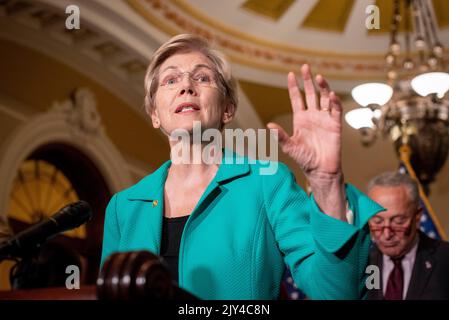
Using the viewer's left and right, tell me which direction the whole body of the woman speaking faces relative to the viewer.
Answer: facing the viewer and to the left of the viewer

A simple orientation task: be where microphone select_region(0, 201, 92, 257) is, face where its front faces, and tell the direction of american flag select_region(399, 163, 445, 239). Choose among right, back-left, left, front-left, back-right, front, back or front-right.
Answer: front-left

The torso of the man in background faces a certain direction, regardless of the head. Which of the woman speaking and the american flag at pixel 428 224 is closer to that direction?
the woman speaking

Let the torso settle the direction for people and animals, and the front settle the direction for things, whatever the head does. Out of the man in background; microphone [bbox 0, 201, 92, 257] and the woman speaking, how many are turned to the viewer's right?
1

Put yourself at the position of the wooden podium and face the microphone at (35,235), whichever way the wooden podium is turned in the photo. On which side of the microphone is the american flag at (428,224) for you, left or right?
right

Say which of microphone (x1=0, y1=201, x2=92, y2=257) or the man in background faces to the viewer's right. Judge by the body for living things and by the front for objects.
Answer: the microphone

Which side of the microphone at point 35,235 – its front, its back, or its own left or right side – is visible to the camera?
right

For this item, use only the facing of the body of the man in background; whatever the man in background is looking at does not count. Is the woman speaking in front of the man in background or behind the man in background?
in front

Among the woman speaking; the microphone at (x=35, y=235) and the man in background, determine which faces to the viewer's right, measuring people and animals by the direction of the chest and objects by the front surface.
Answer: the microphone
